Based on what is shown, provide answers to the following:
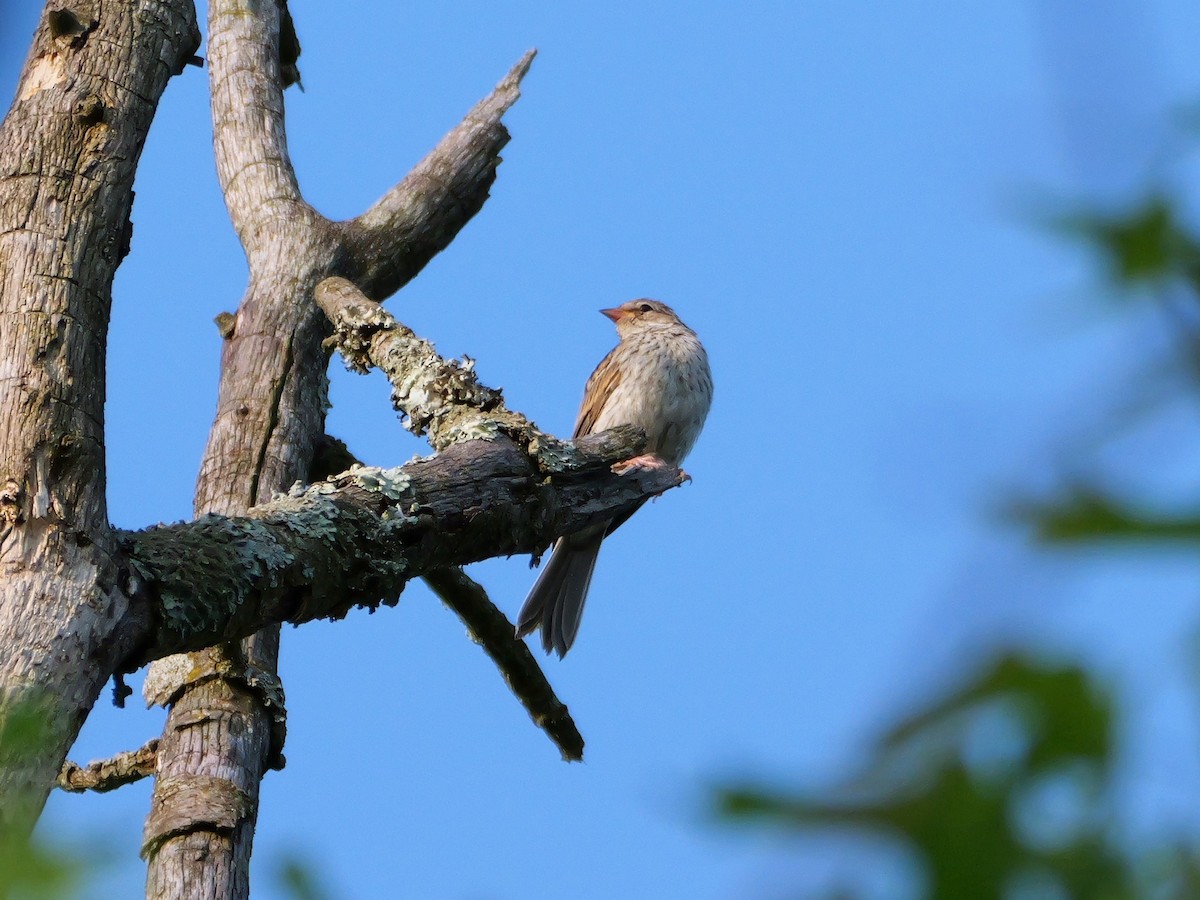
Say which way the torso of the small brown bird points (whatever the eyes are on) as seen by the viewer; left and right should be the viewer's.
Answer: facing the viewer and to the right of the viewer

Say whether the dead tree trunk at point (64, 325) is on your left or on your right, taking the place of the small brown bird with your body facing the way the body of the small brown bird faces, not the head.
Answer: on your right
